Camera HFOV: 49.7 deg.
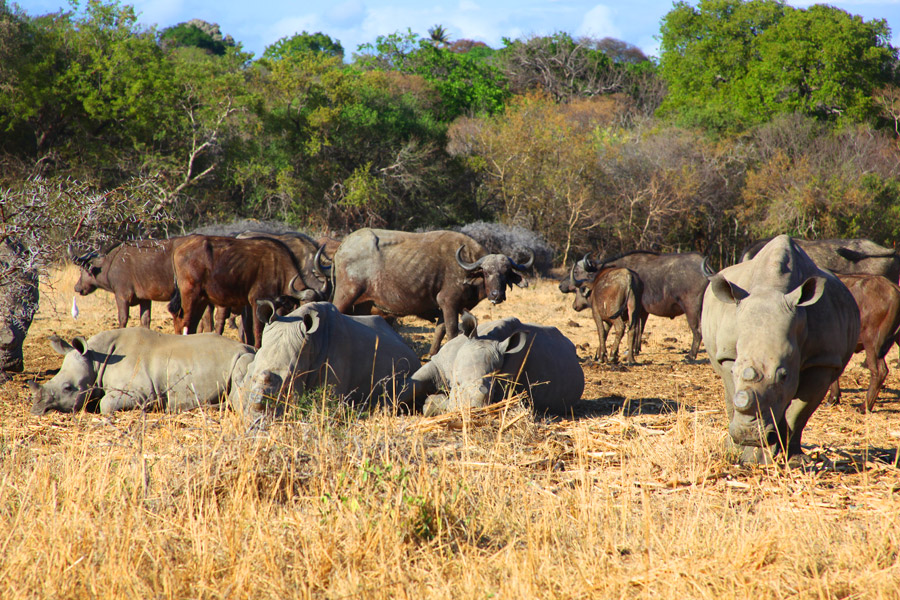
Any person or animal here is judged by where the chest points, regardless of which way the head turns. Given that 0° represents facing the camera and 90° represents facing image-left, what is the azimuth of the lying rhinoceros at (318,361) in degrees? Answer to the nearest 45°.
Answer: approximately 45°

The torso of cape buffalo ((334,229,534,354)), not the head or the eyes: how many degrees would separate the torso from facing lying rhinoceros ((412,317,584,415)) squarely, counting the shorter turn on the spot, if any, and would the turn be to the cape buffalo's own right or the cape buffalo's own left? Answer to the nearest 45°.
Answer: approximately 90° to the cape buffalo's own right

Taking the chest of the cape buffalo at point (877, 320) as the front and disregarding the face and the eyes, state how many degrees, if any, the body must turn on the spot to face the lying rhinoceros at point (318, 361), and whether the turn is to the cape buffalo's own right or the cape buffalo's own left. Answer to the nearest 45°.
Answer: approximately 45° to the cape buffalo's own left

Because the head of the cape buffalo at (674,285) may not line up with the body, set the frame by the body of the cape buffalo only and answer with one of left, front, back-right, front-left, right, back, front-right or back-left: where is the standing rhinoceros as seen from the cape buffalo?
left

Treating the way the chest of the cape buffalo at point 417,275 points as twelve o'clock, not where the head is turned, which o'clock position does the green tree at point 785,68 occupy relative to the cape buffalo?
The green tree is roughly at 10 o'clock from the cape buffalo.

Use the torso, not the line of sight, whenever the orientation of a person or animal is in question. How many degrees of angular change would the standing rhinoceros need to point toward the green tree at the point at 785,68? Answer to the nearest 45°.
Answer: approximately 180°

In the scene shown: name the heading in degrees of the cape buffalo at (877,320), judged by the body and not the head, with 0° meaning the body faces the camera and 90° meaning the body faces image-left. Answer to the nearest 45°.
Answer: approximately 90°

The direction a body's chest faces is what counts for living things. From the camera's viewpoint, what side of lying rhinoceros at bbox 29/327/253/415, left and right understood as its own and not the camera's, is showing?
left

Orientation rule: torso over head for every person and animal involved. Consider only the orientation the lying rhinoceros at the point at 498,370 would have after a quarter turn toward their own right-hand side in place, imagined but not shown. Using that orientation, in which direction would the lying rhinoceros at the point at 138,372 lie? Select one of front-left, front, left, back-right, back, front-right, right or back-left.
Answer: front-left

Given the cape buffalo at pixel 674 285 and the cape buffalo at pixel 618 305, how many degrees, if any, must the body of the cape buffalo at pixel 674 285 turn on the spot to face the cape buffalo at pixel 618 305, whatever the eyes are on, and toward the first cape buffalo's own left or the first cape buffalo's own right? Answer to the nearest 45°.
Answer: approximately 45° to the first cape buffalo's own left

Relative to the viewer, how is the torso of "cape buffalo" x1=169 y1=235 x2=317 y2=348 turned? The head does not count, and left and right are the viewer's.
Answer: facing to the right of the viewer

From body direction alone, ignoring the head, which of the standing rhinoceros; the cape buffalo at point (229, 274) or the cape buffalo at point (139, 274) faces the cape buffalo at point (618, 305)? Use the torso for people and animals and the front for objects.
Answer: the cape buffalo at point (229, 274)

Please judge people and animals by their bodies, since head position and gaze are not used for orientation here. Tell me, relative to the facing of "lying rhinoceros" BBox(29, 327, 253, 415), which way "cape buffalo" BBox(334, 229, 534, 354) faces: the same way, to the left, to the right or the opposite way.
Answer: the opposite way

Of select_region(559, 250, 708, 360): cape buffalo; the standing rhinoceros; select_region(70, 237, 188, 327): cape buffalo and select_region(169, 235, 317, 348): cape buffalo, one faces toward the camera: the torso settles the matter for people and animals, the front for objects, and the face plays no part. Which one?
the standing rhinoceros

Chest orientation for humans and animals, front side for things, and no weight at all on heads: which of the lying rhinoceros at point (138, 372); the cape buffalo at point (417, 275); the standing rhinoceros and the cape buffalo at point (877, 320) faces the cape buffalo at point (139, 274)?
the cape buffalo at point (877, 320)

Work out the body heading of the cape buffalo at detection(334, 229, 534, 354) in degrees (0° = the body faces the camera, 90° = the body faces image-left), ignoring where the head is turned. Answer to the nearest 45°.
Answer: approximately 270°
